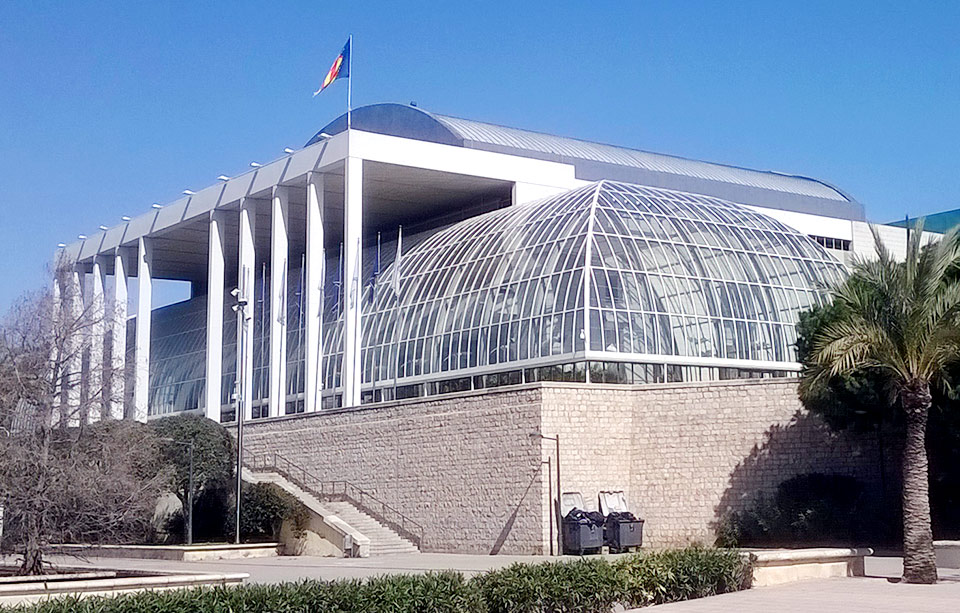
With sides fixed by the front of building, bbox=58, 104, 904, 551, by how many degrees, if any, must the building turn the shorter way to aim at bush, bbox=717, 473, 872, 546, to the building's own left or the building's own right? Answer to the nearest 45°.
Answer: approximately 90° to the building's own left

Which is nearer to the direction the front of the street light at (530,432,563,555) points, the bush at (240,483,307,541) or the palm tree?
the bush

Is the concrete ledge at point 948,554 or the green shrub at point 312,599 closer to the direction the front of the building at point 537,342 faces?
the green shrub

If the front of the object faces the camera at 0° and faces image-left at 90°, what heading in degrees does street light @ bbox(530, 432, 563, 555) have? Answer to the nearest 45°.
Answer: approximately 90°

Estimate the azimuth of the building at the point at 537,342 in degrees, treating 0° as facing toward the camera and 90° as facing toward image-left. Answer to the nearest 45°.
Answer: approximately 45°

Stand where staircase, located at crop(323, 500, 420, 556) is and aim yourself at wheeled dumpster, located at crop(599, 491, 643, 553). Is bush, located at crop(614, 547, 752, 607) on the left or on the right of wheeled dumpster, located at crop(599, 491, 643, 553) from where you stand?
right

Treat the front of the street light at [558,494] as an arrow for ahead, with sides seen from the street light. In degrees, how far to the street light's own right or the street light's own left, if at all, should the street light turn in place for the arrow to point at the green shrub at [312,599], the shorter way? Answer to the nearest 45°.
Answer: approximately 90° to the street light's own left

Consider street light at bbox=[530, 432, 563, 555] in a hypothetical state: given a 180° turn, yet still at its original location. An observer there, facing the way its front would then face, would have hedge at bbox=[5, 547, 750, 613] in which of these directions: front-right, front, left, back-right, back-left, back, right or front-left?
right

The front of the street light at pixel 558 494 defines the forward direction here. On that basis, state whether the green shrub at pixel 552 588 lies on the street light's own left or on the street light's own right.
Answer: on the street light's own left
